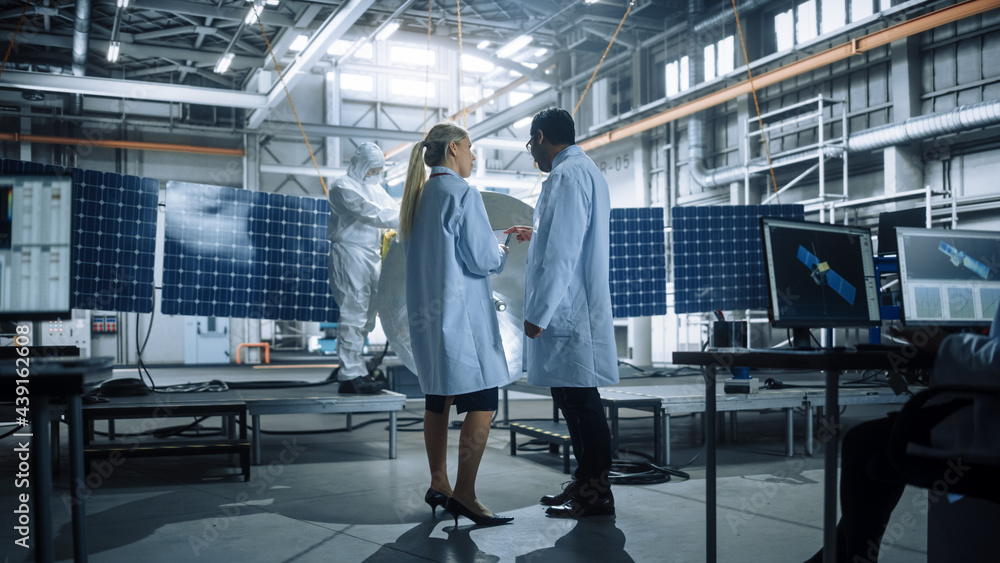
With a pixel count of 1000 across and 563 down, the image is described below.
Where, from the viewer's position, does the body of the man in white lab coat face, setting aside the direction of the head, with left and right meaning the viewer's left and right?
facing away from the viewer and to the left of the viewer

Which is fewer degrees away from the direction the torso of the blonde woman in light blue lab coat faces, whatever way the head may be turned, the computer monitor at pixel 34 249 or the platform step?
the platform step

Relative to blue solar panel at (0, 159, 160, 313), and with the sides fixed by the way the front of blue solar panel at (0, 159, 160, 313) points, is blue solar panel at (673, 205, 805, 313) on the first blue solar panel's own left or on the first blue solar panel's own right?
on the first blue solar panel's own left

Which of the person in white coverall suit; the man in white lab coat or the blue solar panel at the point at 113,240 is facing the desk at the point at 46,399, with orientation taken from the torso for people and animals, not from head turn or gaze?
the blue solar panel

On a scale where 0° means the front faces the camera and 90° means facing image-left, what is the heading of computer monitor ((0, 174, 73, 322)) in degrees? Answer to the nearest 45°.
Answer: approximately 0°

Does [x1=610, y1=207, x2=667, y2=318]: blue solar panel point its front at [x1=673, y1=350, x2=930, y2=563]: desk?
yes

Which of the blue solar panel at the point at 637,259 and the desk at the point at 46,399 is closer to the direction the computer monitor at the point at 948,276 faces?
the desk

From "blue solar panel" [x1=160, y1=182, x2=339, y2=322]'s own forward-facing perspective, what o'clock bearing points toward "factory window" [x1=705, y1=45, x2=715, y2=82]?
The factory window is roughly at 8 o'clock from the blue solar panel.

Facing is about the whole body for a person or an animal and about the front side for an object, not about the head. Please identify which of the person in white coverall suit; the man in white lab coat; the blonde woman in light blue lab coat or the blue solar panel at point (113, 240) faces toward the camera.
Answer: the blue solar panel

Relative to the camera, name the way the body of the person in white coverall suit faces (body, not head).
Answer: to the viewer's right
